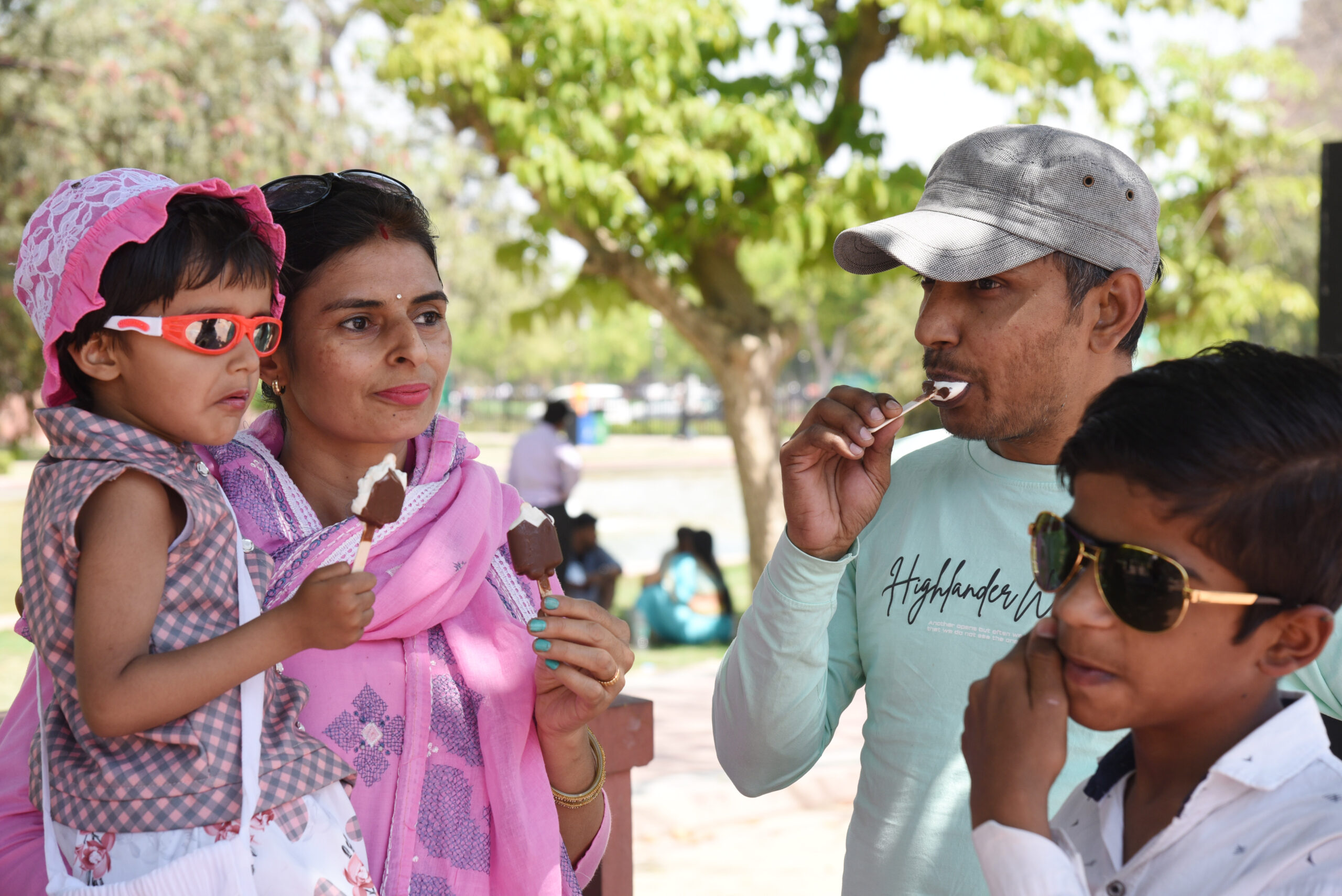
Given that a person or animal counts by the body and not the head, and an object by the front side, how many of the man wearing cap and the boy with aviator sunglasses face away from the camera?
0

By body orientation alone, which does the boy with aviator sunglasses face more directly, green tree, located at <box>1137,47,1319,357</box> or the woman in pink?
the woman in pink

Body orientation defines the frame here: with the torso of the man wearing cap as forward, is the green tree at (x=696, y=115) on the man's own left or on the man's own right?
on the man's own right

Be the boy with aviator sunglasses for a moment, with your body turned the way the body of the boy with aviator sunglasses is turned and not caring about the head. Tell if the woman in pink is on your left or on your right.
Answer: on your right

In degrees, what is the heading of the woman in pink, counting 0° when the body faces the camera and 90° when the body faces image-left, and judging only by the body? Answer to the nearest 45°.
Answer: approximately 315°

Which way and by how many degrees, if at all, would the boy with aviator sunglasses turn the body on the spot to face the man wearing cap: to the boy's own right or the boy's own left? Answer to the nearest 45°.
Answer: approximately 90° to the boy's own right

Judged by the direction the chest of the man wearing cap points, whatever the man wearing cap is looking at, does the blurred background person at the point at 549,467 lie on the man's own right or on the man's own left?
on the man's own right

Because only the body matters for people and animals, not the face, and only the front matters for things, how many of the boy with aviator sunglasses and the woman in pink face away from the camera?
0

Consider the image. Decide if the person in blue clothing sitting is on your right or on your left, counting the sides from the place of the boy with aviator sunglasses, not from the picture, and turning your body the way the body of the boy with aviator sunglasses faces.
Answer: on your right

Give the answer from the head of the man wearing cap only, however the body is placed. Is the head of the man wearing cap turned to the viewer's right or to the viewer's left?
to the viewer's left

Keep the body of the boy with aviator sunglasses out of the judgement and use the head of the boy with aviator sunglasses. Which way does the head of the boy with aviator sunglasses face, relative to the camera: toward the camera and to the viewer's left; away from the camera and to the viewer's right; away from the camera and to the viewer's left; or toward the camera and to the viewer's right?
toward the camera and to the viewer's left

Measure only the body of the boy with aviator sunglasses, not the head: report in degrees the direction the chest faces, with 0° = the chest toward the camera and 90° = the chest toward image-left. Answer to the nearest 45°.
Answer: approximately 45°
